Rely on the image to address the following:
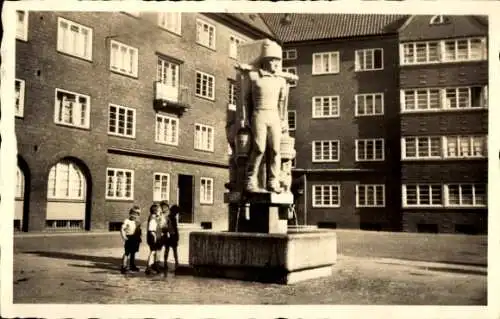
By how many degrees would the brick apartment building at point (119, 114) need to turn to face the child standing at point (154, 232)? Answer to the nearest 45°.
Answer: approximately 45° to its right

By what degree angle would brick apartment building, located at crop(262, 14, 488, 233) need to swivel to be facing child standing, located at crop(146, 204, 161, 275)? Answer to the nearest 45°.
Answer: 0° — it already faces them

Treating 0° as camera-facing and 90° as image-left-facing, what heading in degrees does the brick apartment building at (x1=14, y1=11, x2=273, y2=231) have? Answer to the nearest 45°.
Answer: approximately 315°

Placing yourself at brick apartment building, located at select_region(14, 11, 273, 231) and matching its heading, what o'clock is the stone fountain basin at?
The stone fountain basin is roughly at 1 o'clock from the brick apartment building.

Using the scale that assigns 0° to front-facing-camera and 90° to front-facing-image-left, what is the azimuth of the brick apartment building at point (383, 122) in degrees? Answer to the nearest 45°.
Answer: approximately 0°

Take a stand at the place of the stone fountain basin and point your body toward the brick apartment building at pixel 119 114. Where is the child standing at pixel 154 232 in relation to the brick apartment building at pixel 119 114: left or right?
left

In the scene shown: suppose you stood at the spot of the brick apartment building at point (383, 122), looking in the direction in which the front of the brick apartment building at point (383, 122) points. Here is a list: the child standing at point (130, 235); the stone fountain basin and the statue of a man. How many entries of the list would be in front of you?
3

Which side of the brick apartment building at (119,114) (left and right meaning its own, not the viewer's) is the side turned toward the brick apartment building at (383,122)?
left

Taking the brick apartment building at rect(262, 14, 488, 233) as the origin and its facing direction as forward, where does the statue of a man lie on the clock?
The statue of a man is roughly at 12 o'clock from the brick apartment building.

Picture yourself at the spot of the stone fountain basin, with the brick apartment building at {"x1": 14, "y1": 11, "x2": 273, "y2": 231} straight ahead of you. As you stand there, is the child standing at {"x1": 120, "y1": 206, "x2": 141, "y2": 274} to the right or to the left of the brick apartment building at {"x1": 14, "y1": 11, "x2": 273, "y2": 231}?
left
